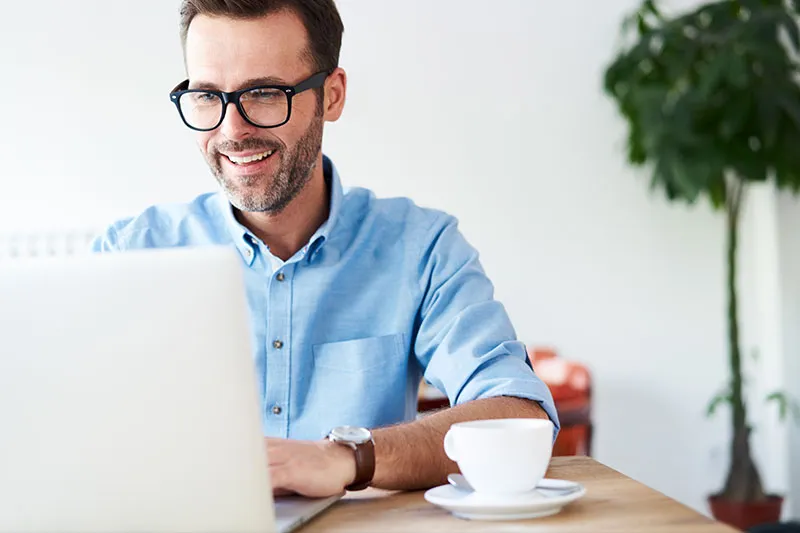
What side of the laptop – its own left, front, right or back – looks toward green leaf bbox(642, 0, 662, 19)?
front

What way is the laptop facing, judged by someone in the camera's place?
facing away from the viewer and to the right of the viewer

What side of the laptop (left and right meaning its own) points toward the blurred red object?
front

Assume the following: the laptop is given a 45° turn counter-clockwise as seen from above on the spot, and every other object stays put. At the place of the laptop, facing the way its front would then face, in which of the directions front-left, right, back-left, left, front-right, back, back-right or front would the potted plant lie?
front-right

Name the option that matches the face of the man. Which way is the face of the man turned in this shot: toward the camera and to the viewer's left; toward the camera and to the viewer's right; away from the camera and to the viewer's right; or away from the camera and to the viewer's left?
toward the camera and to the viewer's left

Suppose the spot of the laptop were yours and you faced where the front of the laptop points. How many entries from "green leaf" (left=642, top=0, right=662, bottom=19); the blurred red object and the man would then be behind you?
0
